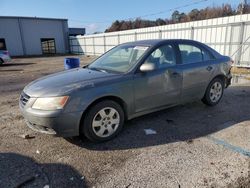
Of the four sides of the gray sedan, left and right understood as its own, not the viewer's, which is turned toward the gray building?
right

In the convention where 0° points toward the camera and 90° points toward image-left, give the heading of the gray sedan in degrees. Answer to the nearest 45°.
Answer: approximately 45°
